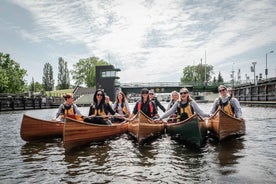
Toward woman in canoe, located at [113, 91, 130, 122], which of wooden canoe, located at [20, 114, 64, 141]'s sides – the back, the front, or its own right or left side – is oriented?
back

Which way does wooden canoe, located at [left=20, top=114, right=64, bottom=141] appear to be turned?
to the viewer's left

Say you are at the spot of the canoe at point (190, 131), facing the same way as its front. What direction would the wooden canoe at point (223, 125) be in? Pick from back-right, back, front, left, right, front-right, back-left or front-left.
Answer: left

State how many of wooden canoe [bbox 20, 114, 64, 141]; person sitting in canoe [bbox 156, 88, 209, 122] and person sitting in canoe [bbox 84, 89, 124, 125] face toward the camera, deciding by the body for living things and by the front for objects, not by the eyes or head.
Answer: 2

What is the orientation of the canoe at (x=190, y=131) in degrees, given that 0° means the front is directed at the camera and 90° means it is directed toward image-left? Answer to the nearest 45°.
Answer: approximately 315°

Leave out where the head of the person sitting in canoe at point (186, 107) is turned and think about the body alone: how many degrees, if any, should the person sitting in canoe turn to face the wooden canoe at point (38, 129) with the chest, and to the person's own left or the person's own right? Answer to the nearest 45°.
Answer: approximately 90° to the person's own right

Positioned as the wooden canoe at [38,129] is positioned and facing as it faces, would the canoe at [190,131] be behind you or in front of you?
behind

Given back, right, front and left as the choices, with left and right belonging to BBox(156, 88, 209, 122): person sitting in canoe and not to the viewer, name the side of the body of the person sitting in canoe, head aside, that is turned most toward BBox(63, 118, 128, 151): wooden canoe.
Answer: right

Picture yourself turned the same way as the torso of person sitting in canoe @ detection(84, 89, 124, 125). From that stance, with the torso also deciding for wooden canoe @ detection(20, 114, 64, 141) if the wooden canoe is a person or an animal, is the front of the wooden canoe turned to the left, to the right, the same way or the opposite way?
to the right
